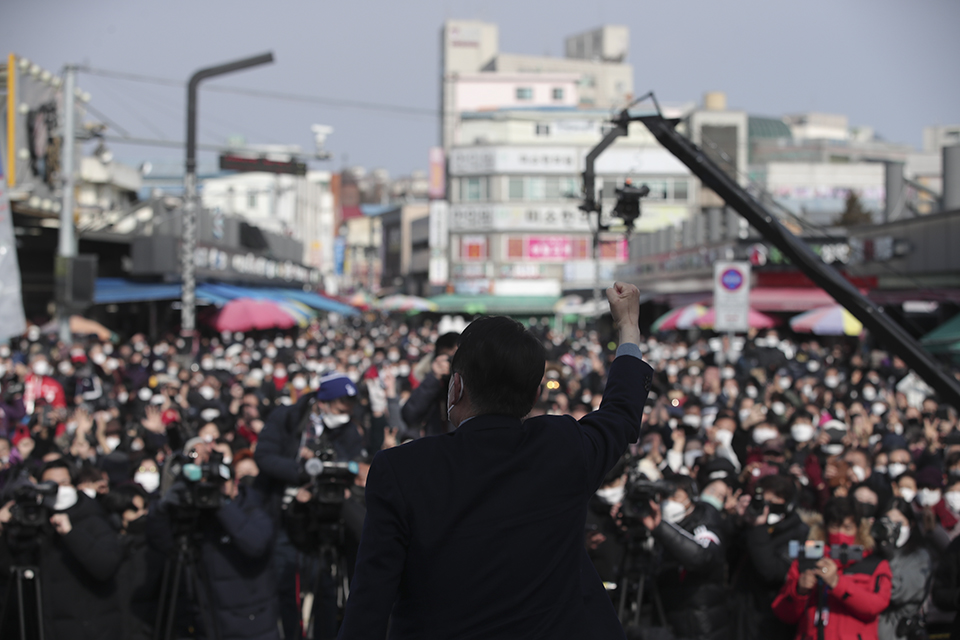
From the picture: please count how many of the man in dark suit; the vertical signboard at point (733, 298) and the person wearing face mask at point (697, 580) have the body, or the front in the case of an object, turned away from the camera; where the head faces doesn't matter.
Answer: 1

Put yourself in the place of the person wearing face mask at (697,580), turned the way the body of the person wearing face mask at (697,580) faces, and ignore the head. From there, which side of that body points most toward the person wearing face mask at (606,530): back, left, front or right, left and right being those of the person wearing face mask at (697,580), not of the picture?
right

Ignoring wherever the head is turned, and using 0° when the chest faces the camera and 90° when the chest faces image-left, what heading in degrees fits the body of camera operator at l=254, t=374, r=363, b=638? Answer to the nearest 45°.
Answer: approximately 315°

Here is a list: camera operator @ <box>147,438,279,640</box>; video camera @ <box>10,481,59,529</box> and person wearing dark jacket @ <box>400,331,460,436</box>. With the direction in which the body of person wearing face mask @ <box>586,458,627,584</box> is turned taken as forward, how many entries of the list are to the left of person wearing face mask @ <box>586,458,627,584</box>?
0

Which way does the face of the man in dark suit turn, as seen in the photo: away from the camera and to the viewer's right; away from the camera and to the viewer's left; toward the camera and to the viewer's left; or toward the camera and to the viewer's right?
away from the camera and to the viewer's left

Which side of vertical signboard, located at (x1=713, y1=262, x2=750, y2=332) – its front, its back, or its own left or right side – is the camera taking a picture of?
front

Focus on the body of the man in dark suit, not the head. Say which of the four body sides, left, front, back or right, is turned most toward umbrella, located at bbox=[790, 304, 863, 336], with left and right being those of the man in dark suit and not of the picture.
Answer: front

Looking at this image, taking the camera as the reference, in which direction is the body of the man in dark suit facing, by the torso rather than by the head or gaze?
away from the camera

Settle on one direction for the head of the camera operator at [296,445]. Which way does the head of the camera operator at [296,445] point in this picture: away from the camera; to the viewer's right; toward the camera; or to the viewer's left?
toward the camera

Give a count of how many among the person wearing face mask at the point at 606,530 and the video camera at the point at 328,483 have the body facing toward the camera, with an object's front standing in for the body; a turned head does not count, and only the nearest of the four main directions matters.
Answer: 2

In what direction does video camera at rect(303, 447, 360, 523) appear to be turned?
toward the camera
